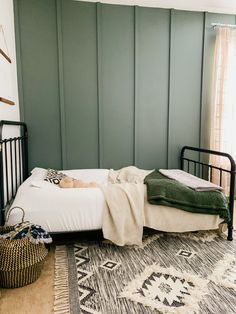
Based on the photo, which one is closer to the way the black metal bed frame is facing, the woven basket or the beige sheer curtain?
the beige sheer curtain

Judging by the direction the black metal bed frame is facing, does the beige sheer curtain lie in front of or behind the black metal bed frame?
in front

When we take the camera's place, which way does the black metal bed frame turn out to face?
facing to the right of the viewer

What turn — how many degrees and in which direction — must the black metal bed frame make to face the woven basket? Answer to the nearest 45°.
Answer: approximately 90° to its right
